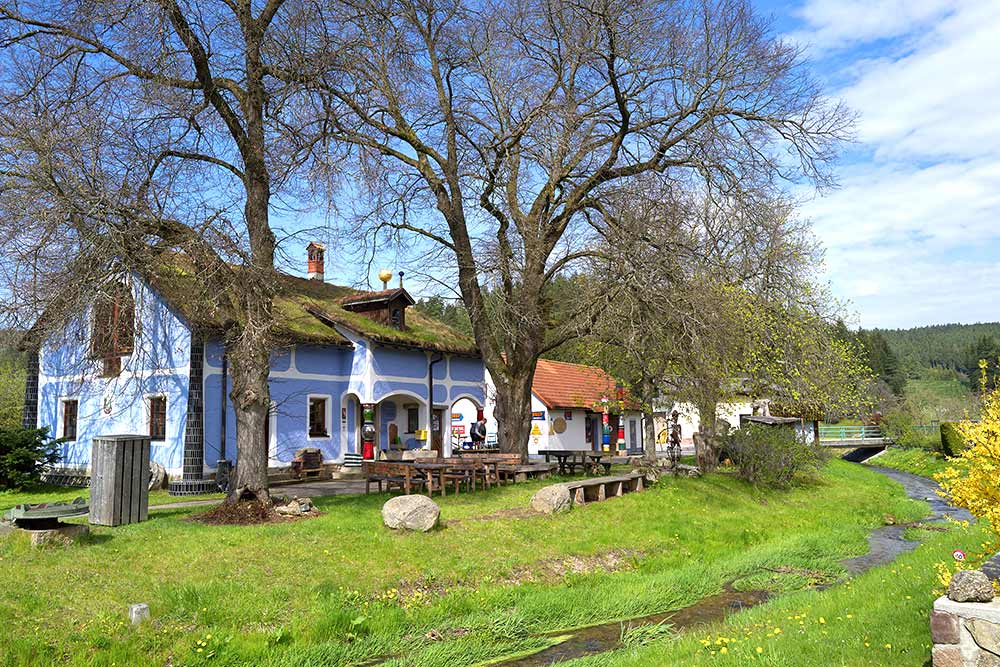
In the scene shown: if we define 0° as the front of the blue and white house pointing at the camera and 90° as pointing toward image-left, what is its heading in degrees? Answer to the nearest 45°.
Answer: approximately 315°

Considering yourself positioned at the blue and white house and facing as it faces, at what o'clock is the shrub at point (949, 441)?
The shrub is roughly at 10 o'clock from the blue and white house.

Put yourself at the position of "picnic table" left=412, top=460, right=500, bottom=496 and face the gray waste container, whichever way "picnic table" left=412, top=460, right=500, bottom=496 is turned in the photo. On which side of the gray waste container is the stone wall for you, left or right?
left

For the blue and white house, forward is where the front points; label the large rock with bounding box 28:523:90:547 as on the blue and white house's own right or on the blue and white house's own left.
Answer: on the blue and white house's own right

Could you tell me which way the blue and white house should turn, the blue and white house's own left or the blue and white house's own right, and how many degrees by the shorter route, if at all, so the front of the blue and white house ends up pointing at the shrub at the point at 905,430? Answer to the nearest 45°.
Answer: approximately 45° to the blue and white house's own left
